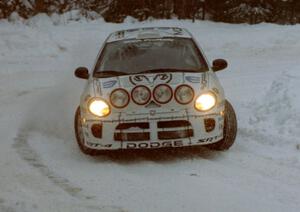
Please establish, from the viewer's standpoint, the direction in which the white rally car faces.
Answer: facing the viewer
